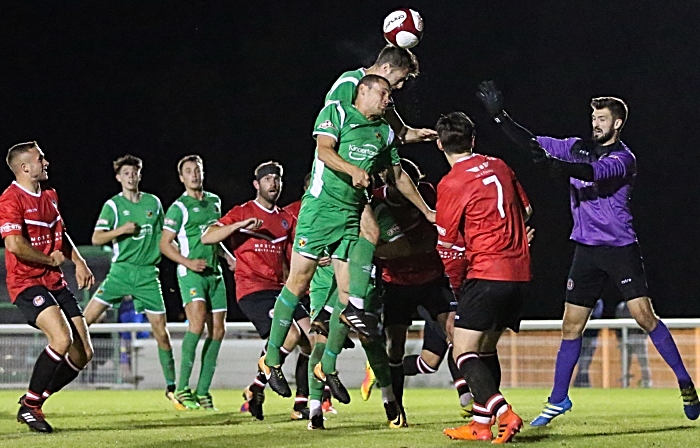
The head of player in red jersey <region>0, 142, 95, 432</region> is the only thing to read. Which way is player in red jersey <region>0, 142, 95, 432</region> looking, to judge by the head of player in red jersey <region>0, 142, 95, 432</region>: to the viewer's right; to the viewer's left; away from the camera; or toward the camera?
to the viewer's right

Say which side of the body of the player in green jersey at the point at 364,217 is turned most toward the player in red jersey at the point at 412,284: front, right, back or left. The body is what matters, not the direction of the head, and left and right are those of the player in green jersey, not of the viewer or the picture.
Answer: left

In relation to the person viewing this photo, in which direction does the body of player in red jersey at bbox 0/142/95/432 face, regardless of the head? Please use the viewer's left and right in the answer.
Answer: facing the viewer and to the right of the viewer

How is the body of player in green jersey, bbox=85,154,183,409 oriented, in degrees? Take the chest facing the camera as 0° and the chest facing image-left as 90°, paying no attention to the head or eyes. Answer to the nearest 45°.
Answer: approximately 0°

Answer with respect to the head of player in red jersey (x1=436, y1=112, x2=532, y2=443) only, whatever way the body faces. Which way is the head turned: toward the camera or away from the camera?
away from the camera

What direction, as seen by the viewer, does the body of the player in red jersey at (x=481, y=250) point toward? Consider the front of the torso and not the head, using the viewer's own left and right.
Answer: facing away from the viewer and to the left of the viewer

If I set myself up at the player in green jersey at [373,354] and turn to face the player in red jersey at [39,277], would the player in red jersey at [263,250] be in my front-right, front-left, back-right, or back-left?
front-right

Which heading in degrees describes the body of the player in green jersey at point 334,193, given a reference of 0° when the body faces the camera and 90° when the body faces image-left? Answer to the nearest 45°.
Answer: approximately 315°

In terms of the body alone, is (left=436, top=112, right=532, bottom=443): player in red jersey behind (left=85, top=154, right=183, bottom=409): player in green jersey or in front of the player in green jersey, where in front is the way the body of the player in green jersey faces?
in front
